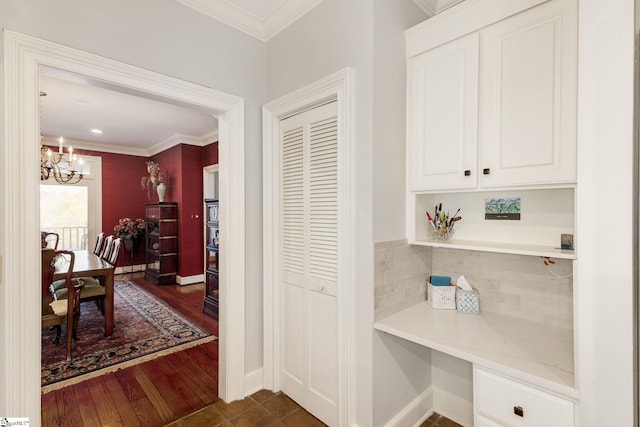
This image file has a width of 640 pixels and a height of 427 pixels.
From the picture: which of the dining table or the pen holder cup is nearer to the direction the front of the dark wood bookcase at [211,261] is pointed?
the dining table

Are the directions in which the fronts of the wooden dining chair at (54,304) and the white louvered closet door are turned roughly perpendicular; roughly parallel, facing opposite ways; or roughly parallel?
roughly perpendicular

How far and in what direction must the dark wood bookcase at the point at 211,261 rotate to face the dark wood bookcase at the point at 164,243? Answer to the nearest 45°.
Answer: approximately 90° to its right

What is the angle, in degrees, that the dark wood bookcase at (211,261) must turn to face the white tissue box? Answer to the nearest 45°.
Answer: approximately 90° to its left

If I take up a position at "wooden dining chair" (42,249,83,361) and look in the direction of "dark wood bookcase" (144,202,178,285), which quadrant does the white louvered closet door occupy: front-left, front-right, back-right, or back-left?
back-right
